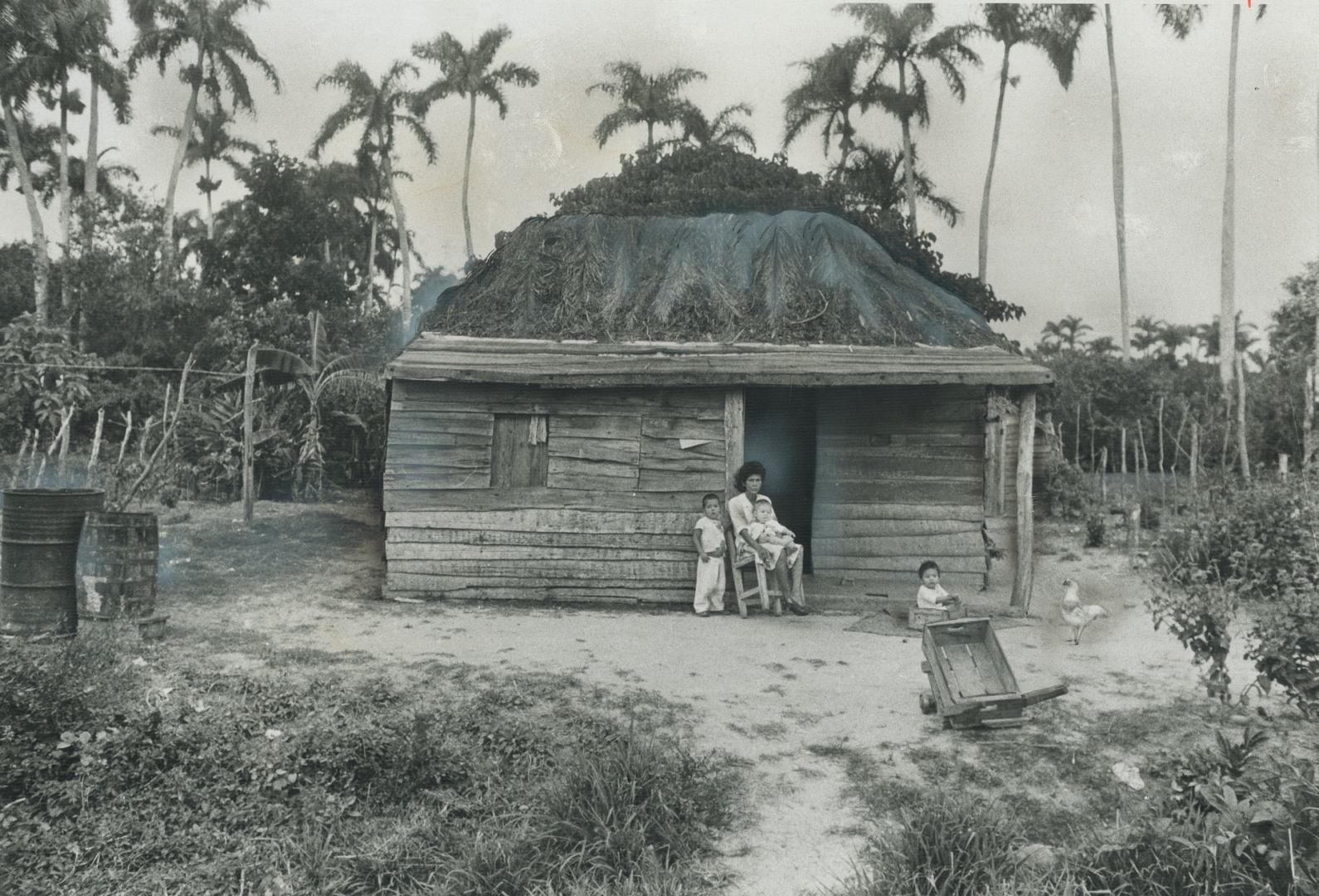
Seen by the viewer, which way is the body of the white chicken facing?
to the viewer's left

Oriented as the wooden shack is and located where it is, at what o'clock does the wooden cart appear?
The wooden cart is roughly at 11 o'clock from the wooden shack.

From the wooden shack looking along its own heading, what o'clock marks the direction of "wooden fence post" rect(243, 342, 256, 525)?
The wooden fence post is roughly at 4 o'clock from the wooden shack.

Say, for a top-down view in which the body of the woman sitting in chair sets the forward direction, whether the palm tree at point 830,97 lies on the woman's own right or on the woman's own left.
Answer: on the woman's own left

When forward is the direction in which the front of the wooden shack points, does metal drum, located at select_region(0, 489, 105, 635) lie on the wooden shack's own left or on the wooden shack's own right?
on the wooden shack's own right

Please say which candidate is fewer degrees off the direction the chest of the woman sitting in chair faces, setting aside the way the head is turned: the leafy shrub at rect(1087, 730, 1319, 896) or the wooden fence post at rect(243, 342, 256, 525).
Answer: the leafy shrub

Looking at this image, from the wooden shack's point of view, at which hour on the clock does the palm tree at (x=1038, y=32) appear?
The palm tree is roughly at 7 o'clock from the wooden shack.

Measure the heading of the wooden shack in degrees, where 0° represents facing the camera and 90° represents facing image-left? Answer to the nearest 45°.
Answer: approximately 0°

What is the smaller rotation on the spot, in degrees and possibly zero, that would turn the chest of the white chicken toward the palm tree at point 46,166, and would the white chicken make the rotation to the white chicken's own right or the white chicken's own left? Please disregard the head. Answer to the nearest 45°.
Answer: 0° — it already faces it

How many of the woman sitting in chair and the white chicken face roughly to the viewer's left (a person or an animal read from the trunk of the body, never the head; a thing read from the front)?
1

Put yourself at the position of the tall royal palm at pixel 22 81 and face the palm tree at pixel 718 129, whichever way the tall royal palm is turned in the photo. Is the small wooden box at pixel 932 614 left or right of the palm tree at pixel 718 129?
right
